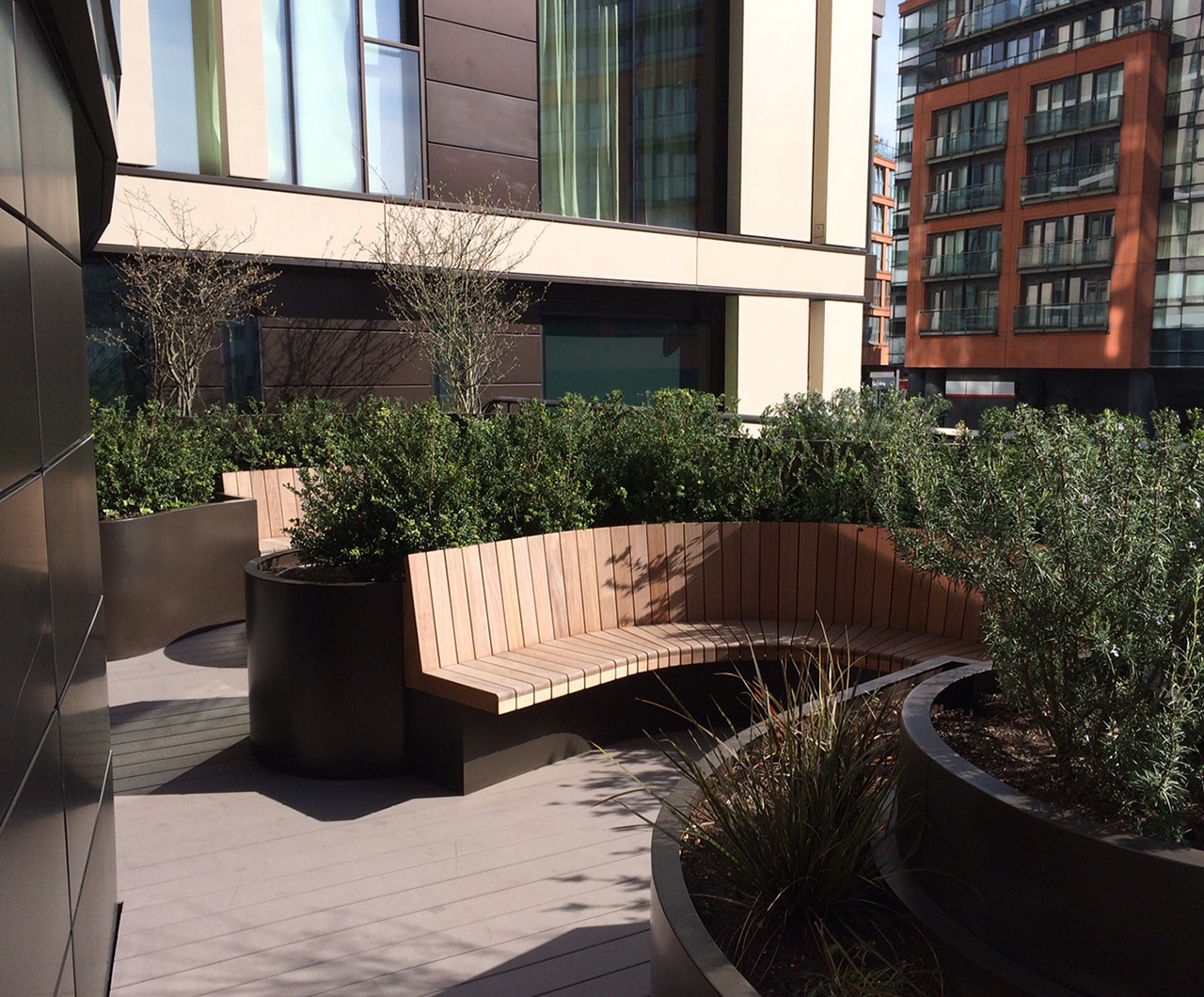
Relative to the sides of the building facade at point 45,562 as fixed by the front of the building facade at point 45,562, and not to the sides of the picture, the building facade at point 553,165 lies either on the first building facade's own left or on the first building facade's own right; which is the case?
on the first building facade's own left

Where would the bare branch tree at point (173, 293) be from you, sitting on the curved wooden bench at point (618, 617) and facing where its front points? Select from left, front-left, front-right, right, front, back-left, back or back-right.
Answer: back-right

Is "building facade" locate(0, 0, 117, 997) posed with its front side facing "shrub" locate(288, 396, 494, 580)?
no

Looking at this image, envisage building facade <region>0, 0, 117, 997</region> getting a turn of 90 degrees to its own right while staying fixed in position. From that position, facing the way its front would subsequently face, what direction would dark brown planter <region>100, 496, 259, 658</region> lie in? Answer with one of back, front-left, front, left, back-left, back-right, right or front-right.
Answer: back

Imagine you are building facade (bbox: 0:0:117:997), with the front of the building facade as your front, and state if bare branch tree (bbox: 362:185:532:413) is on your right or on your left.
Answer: on your left

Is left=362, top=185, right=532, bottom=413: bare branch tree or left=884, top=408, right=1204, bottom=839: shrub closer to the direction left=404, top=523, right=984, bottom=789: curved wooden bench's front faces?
the shrub

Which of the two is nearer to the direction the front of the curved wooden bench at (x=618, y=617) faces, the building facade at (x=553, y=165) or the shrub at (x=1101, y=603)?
the shrub

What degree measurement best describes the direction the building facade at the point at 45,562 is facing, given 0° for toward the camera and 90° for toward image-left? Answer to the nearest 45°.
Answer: approximately 270°

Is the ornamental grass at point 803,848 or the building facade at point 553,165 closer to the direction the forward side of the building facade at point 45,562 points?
the ornamental grass

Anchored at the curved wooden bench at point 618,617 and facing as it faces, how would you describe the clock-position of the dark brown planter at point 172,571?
The dark brown planter is roughly at 4 o'clock from the curved wooden bench.

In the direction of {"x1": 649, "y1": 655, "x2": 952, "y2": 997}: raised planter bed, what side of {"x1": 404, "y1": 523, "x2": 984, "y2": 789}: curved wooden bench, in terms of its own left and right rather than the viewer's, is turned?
front

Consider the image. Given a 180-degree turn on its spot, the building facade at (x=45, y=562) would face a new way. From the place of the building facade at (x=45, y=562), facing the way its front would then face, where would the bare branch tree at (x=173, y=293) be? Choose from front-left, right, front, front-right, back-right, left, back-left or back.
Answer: right

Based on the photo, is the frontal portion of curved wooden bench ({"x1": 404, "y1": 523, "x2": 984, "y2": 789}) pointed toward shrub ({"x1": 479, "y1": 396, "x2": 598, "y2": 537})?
no

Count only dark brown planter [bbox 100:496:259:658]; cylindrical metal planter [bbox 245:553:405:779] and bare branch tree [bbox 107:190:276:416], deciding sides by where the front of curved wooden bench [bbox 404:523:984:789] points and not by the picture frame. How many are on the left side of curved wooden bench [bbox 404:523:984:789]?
0

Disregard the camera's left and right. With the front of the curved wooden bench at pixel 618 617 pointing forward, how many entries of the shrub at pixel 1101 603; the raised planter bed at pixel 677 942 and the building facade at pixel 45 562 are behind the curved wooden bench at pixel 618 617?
0

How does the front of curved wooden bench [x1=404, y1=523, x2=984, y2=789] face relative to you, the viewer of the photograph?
facing the viewer

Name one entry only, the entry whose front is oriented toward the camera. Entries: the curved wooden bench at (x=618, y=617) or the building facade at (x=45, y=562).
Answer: the curved wooden bench

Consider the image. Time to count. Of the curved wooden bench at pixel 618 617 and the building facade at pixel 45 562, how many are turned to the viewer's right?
1
